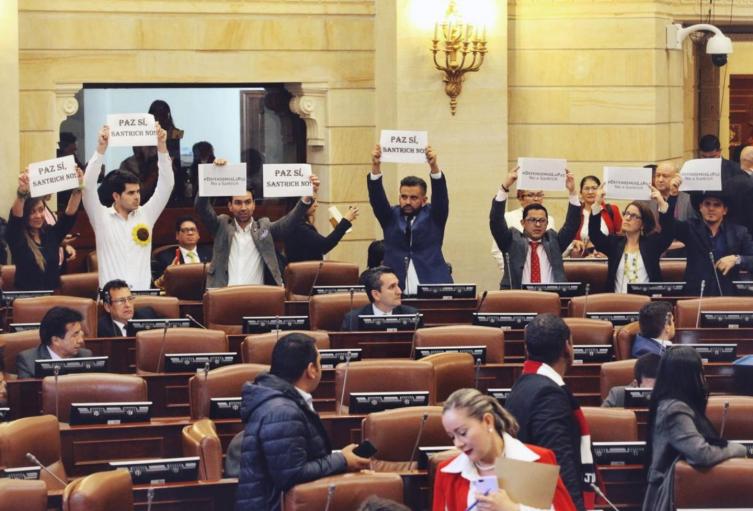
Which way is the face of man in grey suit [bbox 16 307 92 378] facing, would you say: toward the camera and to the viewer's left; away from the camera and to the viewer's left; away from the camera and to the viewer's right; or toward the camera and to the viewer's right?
toward the camera and to the viewer's right

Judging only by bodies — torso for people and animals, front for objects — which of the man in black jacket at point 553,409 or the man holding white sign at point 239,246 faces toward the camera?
the man holding white sign

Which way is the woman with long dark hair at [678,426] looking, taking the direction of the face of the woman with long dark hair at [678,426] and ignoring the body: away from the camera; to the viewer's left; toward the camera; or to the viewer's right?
away from the camera

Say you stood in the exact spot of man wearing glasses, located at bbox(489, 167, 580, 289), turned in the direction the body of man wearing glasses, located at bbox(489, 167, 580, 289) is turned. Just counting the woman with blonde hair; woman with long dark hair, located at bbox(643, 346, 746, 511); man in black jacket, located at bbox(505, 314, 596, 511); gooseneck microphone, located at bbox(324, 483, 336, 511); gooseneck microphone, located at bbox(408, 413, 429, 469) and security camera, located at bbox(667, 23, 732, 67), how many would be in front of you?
5

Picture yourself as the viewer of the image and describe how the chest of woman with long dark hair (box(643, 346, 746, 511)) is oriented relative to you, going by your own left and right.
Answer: facing away from the viewer and to the right of the viewer

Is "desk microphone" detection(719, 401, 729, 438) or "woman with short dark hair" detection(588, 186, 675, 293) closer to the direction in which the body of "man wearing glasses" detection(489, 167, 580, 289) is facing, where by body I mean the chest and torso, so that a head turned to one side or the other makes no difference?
the desk microphone

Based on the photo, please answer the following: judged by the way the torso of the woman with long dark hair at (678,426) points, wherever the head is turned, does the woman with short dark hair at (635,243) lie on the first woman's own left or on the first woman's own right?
on the first woman's own left

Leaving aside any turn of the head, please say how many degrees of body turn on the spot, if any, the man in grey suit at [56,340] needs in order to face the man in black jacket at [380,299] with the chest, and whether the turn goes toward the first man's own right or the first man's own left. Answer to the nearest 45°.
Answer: approximately 45° to the first man's own left

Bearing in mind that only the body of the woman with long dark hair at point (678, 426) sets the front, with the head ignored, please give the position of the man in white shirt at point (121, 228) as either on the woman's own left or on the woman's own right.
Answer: on the woman's own left

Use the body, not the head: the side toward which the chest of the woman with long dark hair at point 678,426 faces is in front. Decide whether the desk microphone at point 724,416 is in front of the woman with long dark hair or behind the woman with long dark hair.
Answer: in front

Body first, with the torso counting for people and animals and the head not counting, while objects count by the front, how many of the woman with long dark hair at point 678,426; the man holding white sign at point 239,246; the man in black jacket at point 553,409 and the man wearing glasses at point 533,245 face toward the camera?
2

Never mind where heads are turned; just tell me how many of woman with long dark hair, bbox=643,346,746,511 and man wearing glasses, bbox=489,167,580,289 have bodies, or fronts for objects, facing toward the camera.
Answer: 1

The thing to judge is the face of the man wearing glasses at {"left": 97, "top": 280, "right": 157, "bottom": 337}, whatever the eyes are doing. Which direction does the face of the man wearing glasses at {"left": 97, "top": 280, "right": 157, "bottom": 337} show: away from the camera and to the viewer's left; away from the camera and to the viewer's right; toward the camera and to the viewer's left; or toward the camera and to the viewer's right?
toward the camera and to the viewer's right

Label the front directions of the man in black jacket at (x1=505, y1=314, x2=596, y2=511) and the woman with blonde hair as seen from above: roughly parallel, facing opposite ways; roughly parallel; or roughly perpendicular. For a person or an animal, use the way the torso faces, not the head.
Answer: roughly parallel, facing opposite ways

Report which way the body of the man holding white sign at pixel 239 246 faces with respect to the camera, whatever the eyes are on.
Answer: toward the camera

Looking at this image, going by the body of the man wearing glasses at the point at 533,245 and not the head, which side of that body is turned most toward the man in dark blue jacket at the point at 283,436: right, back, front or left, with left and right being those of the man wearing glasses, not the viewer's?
front
